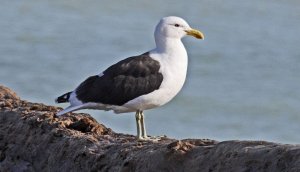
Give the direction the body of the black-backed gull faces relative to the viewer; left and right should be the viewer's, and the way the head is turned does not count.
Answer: facing to the right of the viewer
